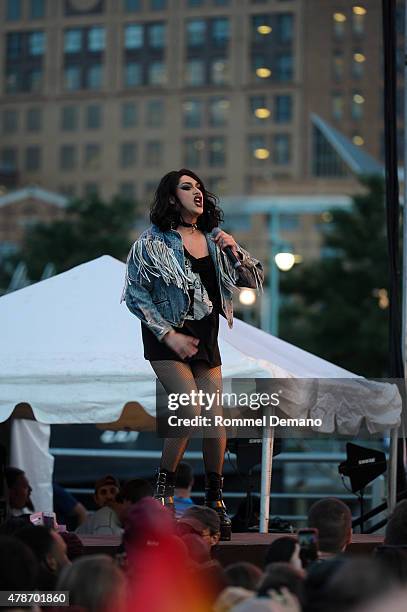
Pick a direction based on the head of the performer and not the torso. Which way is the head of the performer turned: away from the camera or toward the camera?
toward the camera

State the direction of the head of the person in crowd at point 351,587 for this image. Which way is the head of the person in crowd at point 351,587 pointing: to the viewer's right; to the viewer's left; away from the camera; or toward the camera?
away from the camera

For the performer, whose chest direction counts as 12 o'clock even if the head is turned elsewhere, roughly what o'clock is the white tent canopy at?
The white tent canopy is roughly at 7 o'clock from the performer.

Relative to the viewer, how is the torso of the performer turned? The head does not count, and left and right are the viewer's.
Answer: facing the viewer and to the right of the viewer

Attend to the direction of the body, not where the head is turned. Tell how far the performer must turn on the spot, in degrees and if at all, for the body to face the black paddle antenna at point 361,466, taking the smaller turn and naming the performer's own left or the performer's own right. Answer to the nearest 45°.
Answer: approximately 90° to the performer's own left

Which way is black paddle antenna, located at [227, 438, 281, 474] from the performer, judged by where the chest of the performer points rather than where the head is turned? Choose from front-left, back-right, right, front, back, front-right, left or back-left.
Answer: back-left
